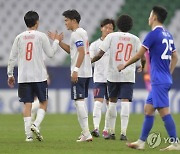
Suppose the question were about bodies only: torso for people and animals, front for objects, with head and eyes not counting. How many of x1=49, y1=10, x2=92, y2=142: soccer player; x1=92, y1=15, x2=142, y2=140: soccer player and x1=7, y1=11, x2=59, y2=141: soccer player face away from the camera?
2

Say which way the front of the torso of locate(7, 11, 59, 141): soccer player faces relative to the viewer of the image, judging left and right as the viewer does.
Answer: facing away from the viewer

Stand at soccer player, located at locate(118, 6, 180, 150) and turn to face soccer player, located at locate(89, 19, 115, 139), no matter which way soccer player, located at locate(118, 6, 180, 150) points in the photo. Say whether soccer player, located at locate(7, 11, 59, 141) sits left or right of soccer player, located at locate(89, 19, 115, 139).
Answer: left

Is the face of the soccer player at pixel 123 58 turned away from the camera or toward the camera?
away from the camera

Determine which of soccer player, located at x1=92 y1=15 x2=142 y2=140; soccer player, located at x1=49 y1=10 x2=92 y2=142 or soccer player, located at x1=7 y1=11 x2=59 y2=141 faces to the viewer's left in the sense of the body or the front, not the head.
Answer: soccer player, located at x1=49 y1=10 x2=92 y2=142

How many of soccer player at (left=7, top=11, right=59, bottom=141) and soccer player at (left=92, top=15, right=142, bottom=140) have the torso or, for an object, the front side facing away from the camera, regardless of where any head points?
2

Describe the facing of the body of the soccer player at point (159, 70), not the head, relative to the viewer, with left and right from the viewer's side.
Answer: facing away from the viewer and to the left of the viewer

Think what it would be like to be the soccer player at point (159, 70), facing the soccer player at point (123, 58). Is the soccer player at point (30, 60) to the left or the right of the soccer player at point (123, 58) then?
left

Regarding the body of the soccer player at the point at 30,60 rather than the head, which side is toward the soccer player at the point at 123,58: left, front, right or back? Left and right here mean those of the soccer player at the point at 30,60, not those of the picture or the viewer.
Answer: right

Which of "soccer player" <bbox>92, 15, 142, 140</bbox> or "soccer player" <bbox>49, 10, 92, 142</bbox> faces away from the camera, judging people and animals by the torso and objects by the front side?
"soccer player" <bbox>92, 15, 142, 140</bbox>

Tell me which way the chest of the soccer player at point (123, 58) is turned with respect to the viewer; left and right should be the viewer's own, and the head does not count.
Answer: facing away from the viewer

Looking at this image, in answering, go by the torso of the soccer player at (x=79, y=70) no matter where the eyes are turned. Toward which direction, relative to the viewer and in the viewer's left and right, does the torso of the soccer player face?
facing to the left of the viewer
